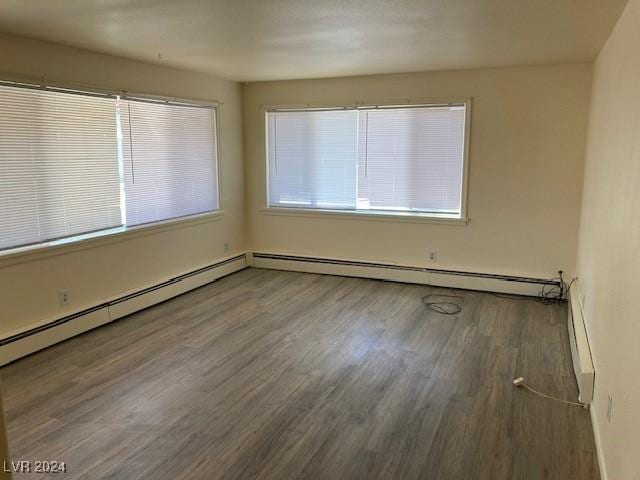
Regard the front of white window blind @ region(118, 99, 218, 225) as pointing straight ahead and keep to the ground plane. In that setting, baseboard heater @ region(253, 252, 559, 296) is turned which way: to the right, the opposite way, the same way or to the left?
to the right

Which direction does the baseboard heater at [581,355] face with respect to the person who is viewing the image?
facing to the left of the viewer

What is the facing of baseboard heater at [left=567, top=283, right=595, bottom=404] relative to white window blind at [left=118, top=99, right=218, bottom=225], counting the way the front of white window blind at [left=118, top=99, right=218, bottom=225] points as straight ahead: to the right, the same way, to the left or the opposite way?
the opposite way

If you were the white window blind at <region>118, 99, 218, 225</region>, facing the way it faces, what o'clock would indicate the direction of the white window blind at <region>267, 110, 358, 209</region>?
the white window blind at <region>267, 110, 358, 209</region> is roughly at 10 o'clock from the white window blind at <region>118, 99, 218, 225</region>.

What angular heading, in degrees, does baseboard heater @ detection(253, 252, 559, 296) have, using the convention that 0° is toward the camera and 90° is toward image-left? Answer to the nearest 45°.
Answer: approximately 0°

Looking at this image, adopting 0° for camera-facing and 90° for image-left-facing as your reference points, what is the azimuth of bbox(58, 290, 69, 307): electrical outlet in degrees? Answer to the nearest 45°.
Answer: approximately 315°

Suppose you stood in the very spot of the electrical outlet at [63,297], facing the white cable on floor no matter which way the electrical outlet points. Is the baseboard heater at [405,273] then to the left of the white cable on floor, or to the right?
left

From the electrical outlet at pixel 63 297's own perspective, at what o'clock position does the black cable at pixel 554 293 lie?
The black cable is roughly at 11 o'clock from the electrical outlet.

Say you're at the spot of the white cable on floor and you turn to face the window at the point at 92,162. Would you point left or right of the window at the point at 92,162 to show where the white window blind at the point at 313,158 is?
right

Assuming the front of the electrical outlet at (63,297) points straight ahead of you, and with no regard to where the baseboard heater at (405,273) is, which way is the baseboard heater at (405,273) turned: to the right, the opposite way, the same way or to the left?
to the right

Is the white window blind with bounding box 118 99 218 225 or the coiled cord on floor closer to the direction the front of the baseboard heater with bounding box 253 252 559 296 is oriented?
the coiled cord on floor

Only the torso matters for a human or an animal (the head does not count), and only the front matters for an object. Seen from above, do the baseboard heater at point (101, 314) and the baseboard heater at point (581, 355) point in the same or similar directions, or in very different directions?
very different directions
